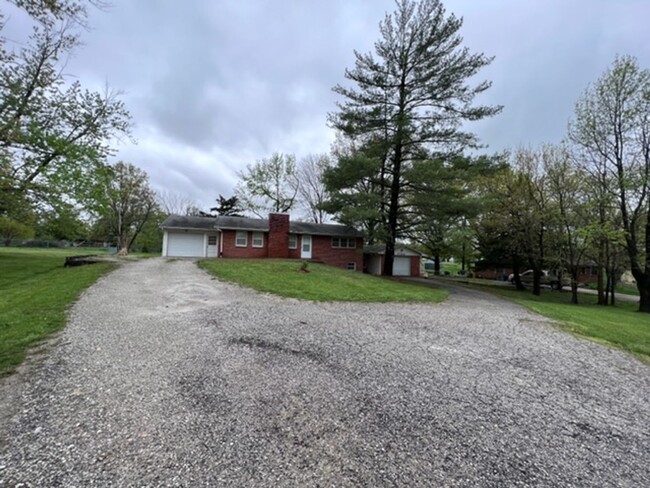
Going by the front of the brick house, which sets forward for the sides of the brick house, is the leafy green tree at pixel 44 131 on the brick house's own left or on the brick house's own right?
on the brick house's own right

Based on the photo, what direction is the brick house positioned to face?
toward the camera

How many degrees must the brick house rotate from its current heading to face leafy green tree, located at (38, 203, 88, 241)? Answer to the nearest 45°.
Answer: approximately 90° to its right

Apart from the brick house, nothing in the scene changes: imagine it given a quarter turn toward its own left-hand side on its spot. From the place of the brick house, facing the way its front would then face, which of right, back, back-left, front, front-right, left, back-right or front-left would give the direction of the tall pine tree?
front-right

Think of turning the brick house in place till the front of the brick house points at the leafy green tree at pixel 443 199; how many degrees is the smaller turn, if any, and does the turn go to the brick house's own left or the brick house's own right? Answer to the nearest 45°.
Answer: approximately 45° to the brick house's own left

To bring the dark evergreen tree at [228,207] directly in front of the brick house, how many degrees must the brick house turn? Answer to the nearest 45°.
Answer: approximately 180°

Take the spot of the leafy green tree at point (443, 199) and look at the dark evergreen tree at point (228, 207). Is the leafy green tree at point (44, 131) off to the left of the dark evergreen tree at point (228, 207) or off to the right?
left

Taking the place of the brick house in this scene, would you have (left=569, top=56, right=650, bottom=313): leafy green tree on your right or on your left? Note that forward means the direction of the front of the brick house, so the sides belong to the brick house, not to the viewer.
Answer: on your left

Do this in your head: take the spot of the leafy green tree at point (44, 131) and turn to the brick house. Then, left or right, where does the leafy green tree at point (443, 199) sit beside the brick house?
right
